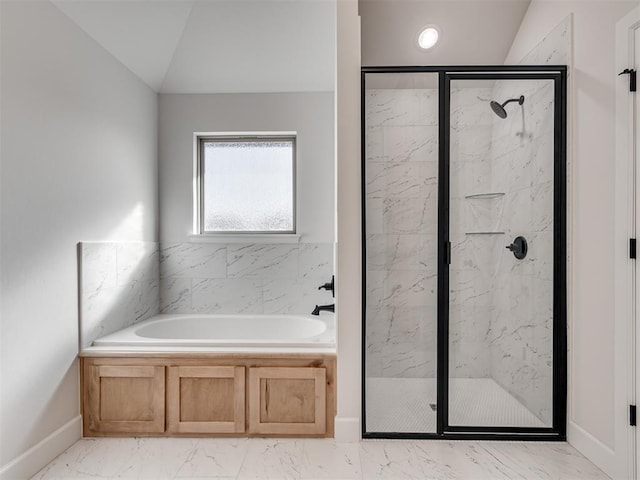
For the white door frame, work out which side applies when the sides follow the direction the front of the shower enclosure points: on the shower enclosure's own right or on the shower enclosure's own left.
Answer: on the shower enclosure's own left

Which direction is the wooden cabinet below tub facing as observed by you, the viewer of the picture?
facing the viewer

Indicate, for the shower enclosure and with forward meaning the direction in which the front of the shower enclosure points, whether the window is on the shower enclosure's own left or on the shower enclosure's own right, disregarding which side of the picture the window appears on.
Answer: on the shower enclosure's own right

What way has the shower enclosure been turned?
toward the camera

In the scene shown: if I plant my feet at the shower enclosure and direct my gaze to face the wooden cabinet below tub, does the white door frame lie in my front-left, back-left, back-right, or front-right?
back-left

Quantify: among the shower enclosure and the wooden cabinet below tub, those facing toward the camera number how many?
2
